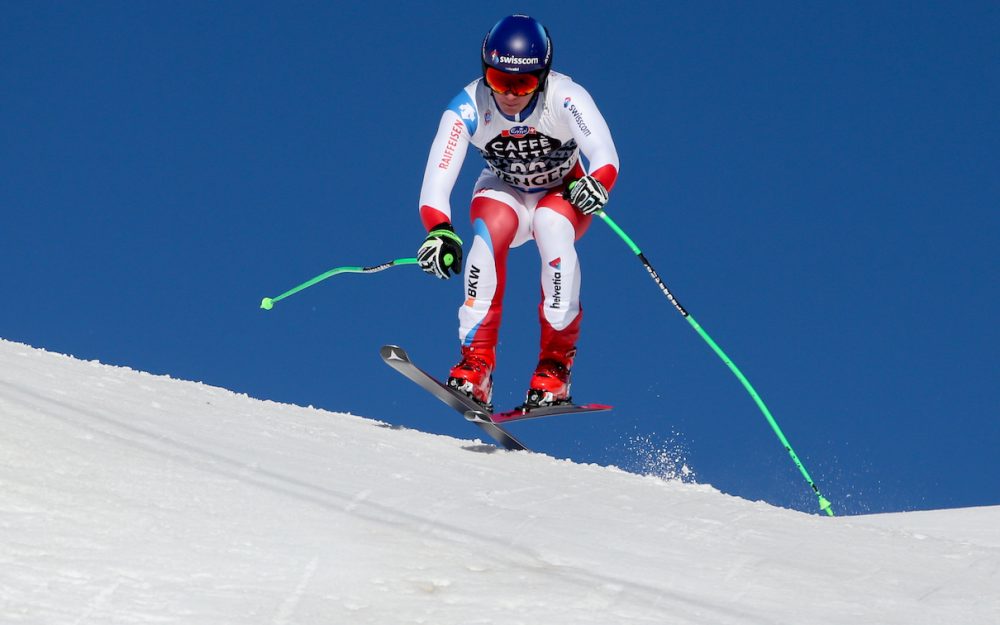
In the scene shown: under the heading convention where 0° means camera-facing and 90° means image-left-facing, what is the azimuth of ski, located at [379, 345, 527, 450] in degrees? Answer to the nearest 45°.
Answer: approximately 45°

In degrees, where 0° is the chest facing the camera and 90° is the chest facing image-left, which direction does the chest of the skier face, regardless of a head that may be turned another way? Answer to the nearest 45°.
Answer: approximately 0°
